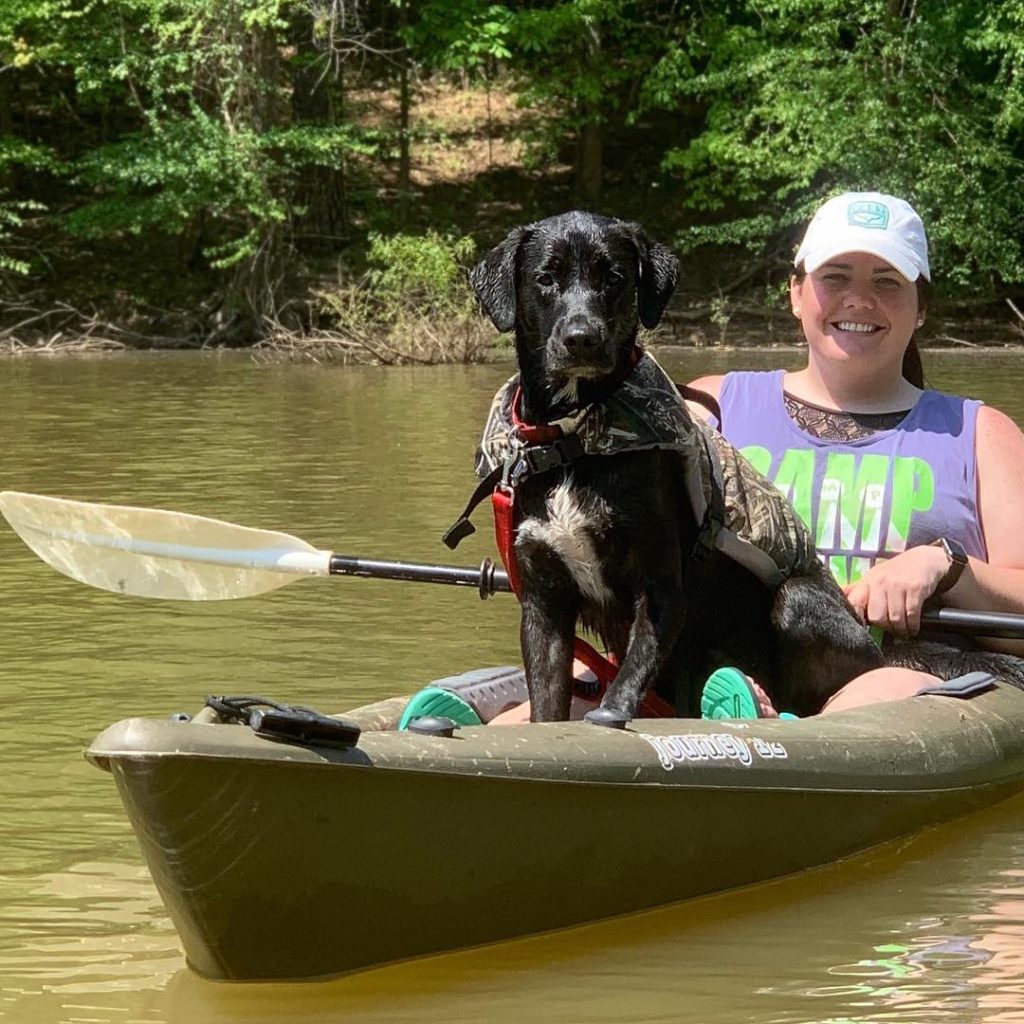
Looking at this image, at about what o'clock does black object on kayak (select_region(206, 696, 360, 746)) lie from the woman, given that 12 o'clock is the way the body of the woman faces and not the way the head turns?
The black object on kayak is roughly at 1 o'clock from the woman.

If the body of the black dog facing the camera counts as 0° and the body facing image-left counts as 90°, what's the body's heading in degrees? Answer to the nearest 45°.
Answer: approximately 45°

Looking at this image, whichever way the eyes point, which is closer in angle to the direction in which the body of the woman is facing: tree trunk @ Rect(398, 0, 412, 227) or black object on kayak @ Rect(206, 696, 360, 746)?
the black object on kayak

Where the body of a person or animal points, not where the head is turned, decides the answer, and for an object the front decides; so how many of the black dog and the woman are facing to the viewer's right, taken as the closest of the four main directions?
0

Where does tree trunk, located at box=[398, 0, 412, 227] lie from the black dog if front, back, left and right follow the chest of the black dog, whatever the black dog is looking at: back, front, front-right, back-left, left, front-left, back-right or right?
back-right

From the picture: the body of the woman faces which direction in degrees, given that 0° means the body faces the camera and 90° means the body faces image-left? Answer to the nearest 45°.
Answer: approximately 0°

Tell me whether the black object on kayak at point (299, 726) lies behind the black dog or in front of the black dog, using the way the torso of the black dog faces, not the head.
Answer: in front

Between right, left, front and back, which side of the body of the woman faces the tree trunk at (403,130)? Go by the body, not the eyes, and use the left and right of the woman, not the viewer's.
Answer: back

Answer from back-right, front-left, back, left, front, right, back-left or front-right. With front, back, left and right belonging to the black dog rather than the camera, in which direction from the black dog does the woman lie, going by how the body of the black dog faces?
back
